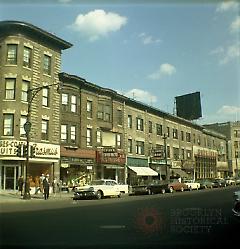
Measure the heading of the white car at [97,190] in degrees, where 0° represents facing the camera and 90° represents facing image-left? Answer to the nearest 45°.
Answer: approximately 45°

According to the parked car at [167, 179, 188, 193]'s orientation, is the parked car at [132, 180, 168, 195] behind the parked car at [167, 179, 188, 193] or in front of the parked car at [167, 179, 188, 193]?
in front

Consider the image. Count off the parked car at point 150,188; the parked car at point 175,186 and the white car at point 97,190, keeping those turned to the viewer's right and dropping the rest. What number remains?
0

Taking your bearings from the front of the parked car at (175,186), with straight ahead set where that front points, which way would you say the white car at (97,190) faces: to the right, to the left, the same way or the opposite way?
the same way

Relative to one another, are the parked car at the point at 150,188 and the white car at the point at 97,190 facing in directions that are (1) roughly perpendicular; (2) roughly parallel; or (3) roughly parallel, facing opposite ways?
roughly parallel

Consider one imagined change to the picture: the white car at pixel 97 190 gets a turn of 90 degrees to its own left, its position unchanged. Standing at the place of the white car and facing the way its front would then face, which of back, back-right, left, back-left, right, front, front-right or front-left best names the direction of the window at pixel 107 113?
back-left

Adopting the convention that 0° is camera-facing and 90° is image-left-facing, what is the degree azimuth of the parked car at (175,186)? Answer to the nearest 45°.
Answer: approximately 45°

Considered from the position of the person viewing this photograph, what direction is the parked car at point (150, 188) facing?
facing the viewer and to the left of the viewer

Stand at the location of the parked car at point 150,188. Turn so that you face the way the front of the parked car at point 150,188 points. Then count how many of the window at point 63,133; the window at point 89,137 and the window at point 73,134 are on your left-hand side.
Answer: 0

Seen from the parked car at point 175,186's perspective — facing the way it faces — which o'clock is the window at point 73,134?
The window is roughly at 1 o'clock from the parked car.

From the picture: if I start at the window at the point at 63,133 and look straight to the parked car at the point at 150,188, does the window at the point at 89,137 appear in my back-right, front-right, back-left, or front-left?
front-left
